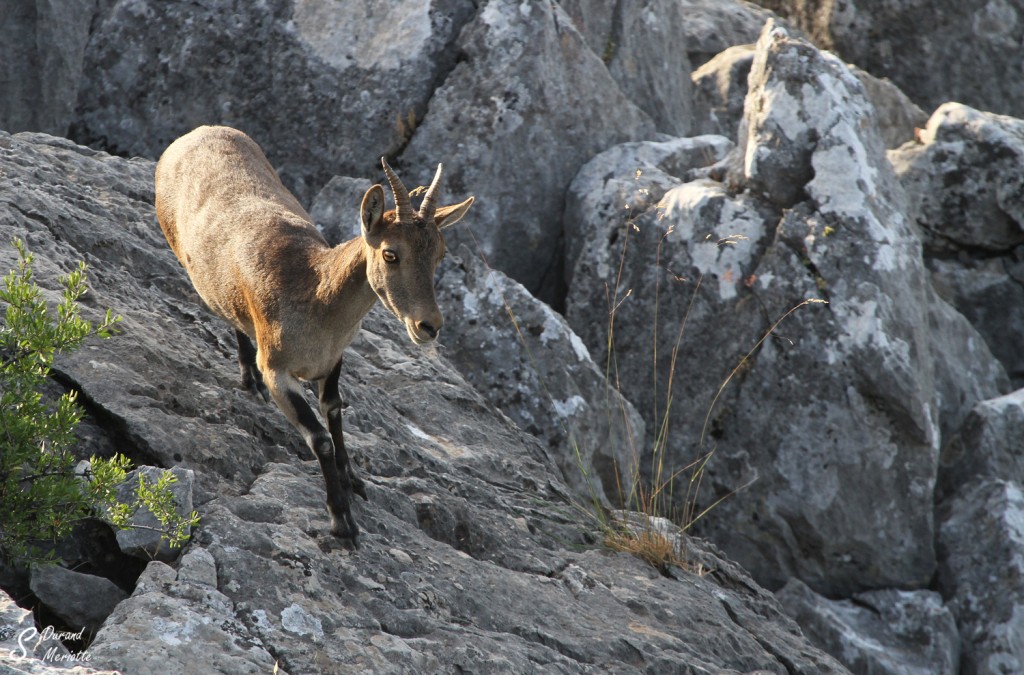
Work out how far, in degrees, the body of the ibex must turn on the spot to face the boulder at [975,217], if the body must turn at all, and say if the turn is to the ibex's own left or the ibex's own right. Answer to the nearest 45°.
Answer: approximately 90° to the ibex's own left

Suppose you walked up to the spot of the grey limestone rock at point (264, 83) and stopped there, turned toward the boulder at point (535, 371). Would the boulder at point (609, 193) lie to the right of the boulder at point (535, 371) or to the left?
left

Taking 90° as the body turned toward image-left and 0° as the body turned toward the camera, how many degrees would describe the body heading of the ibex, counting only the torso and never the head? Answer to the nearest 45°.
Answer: approximately 315°

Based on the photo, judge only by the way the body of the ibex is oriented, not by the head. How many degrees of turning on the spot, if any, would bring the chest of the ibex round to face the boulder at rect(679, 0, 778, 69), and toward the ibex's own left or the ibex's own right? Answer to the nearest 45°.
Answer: approximately 90° to the ibex's own left

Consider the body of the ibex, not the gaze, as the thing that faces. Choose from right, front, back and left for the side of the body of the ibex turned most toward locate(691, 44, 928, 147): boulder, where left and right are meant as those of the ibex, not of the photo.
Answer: left

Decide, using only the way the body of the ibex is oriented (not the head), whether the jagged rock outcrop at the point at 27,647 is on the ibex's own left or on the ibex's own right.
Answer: on the ibex's own right

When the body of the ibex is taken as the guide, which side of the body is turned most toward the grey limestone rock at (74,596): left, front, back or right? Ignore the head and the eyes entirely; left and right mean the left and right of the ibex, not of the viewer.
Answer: right

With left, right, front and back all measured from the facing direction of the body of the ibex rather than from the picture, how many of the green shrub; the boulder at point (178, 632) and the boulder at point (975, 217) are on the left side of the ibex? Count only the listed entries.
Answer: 1

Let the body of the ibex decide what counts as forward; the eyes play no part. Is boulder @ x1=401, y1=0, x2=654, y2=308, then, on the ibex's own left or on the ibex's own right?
on the ibex's own left
